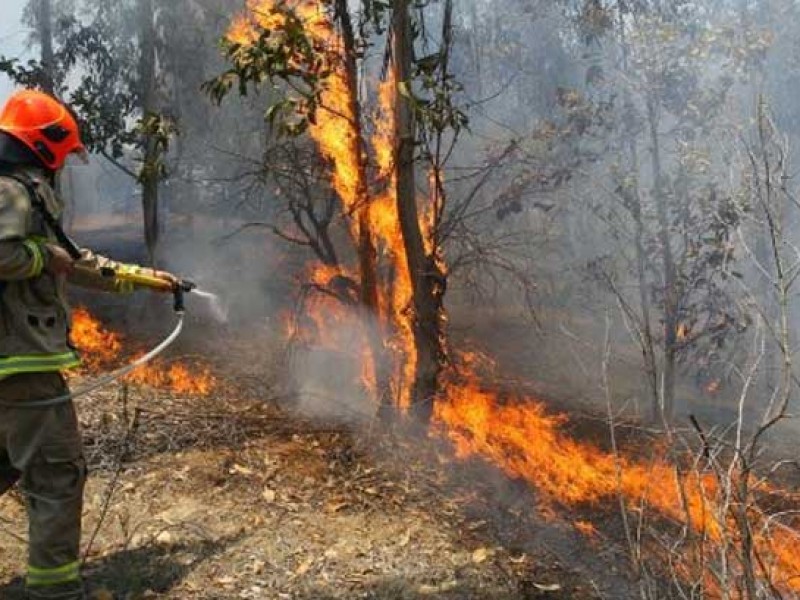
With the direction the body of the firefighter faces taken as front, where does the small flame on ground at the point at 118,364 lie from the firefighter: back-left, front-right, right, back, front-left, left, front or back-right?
left

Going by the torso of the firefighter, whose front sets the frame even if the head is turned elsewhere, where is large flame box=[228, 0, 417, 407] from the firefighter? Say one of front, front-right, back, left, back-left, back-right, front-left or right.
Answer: front-left

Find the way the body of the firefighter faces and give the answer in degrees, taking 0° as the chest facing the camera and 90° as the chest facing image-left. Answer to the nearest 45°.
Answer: approximately 270°

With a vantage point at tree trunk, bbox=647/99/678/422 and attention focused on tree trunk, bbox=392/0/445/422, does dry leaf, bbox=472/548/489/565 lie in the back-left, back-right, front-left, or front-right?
front-left

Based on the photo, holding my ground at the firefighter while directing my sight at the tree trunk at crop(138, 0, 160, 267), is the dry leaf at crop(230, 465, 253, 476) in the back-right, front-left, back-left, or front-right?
front-right

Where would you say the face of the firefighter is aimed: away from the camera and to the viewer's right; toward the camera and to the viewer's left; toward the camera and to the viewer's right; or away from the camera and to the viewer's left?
away from the camera and to the viewer's right

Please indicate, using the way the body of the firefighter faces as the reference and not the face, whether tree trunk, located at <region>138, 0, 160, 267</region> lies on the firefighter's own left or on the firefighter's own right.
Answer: on the firefighter's own left

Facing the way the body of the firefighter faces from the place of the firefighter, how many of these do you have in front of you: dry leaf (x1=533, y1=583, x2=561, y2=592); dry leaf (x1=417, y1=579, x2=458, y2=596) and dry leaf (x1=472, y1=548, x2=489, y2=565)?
3

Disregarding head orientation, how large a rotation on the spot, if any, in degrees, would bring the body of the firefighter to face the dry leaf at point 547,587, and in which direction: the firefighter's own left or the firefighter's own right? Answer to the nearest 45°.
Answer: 0° — they already face it

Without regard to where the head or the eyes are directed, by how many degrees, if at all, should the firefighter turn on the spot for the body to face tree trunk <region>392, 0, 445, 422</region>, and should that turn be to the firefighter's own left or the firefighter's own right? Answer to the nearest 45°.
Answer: approximately 45° to the firefighter's own left

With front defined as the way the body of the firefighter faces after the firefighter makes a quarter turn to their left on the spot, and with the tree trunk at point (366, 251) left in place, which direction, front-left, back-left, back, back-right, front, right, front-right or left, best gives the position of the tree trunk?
front-right
